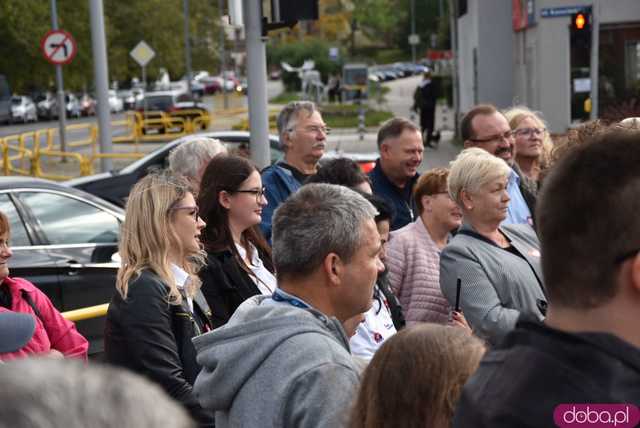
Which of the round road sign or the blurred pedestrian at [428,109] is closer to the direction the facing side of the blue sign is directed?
the round road sign

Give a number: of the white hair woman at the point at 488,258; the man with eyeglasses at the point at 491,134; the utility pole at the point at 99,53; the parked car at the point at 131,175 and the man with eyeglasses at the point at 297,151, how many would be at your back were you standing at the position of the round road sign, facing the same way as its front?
0

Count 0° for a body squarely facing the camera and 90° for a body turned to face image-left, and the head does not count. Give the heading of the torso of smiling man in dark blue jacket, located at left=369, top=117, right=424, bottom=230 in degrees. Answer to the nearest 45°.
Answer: approximately 315°

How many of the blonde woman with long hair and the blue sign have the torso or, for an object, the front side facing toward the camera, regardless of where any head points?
1

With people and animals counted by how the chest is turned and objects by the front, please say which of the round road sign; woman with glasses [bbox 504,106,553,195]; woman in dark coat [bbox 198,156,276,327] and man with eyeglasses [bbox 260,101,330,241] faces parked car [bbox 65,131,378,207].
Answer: the round road sign

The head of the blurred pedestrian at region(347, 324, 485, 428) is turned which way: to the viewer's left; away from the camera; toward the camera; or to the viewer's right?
away from the camera

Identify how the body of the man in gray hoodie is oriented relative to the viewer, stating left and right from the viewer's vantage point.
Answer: facing away from the viewer and to the right of the viewer

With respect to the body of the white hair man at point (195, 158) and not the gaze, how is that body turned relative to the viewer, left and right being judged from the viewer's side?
facing to the right of the viewer

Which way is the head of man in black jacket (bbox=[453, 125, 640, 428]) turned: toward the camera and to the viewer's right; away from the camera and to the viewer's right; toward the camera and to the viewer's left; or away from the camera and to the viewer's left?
away from the camera and to the viewer's right

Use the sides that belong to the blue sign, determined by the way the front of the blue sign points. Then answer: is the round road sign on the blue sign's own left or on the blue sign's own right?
on the blue sign's own right

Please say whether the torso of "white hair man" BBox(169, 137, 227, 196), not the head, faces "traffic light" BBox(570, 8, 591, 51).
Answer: no

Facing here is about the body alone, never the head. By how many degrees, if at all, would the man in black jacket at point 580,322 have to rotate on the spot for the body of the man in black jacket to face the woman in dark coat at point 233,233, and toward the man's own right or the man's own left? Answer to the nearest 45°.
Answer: approximately 90° to the man's own left

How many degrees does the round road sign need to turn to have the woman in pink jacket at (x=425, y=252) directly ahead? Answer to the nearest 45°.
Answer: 0° — it already faces them
